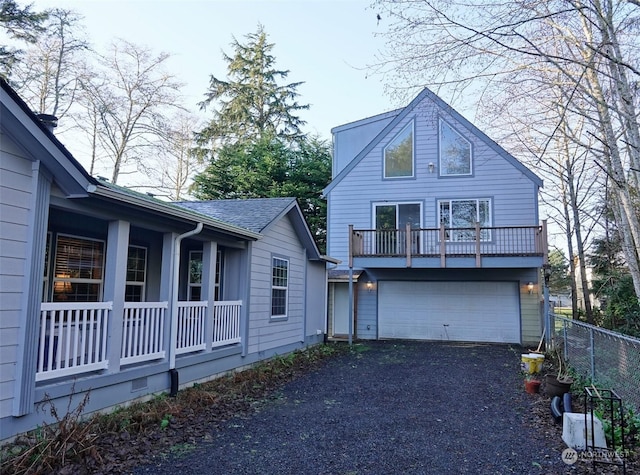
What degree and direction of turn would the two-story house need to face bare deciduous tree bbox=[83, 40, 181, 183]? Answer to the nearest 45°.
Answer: approximately 90° to its right

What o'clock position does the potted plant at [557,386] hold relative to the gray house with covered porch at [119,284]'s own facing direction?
The potted plant is roughly at 11 o'clock from the gray house with covered porch.

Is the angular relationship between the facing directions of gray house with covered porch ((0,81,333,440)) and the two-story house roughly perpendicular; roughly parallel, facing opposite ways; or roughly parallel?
roughly perpendicular

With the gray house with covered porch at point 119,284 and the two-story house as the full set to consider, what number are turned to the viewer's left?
0

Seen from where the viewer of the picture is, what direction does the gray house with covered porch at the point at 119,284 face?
facing the viewer and to the right of the viewer

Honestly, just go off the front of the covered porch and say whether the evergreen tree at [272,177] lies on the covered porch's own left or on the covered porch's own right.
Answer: on the covered porch's own left

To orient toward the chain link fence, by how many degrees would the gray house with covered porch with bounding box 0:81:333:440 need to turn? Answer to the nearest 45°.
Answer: approximately 45° to its left

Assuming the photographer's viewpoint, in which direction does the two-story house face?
facing the viewer

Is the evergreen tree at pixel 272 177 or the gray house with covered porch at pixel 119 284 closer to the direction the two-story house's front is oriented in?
the gray house with covered porch

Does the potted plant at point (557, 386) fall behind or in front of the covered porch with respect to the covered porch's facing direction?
in front

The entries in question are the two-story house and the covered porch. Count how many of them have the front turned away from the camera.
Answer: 0

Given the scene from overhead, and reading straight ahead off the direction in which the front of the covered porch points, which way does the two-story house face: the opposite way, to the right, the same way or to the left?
to the right
